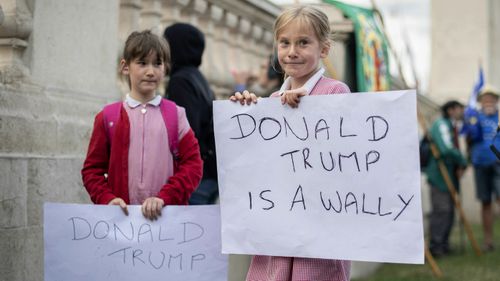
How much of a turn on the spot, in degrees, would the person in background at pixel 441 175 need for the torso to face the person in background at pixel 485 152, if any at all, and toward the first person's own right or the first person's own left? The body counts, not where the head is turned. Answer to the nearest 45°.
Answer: approximately 45° to the first person's own left

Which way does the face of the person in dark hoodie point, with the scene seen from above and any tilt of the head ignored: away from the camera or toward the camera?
away from the camera

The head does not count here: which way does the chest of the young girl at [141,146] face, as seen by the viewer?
toward the camera

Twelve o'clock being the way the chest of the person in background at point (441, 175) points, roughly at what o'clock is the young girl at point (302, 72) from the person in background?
The young girl is roughly at 3 o'clock from the person in background.

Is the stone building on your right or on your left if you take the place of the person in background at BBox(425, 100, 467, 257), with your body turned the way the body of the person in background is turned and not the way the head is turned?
on your right

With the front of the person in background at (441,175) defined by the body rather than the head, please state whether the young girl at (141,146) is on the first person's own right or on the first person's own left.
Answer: on the first person's own right

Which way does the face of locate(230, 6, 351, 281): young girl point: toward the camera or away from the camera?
toward the camera
